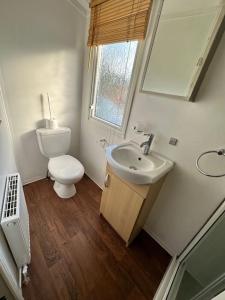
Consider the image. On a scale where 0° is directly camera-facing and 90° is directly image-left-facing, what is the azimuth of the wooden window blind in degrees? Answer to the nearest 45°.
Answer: approximately 45°

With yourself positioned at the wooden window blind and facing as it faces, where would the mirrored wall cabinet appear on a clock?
The mirrored wall cabinet is roughly at 9 o'clock from the wooden window blind.

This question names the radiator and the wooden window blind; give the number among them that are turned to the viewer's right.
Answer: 1

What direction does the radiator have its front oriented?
to the viewer's right
